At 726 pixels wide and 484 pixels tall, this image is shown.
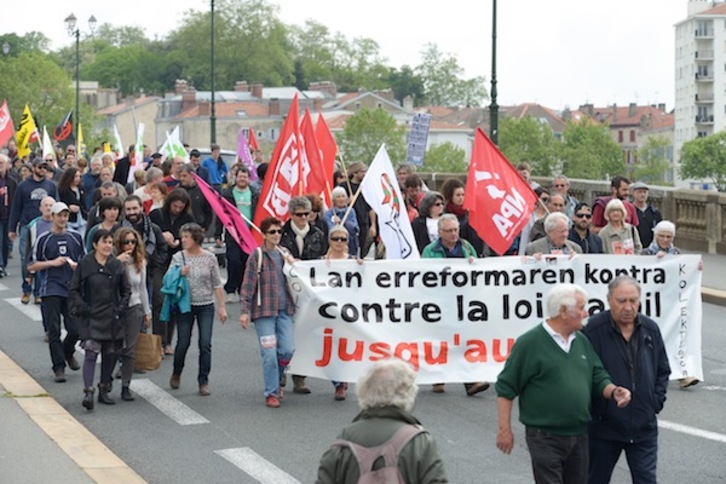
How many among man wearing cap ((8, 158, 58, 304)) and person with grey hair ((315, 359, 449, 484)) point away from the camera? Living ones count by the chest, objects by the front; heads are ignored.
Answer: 1

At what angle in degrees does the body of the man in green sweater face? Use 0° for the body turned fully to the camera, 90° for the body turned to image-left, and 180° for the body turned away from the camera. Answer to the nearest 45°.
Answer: approximately 315°

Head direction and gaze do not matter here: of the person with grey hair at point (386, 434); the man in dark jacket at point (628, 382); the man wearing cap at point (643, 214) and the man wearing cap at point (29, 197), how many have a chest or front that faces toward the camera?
3

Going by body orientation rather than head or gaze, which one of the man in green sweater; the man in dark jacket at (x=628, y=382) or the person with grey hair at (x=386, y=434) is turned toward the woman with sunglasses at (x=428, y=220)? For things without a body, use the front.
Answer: the person with grey hair

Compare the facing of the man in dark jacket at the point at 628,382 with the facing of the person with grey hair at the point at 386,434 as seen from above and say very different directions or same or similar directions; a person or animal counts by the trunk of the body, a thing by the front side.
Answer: very different directions

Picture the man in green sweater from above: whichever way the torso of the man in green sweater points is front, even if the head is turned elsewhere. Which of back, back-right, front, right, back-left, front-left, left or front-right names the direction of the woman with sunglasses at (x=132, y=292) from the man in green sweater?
back

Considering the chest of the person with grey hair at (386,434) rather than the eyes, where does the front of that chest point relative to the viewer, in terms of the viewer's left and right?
facing away from the viewer

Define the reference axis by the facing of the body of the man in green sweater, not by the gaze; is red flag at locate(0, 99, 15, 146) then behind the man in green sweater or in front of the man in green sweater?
behind

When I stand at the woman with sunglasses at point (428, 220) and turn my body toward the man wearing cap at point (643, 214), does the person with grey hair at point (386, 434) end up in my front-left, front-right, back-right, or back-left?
back-right
